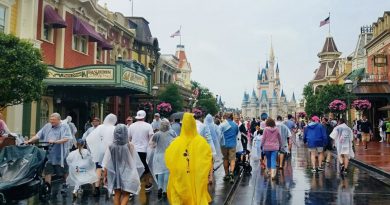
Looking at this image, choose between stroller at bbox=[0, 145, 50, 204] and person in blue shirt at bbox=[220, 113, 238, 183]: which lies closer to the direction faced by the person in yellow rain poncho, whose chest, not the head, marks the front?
the person in blue shirt

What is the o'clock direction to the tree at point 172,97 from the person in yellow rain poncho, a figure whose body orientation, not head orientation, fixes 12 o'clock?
The tree is roughly at 12 o'clock from the person in yellow rain poncho.

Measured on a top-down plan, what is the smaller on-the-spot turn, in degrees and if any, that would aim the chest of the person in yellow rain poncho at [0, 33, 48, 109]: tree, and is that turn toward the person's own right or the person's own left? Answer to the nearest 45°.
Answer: approximately 45° to the person's own left

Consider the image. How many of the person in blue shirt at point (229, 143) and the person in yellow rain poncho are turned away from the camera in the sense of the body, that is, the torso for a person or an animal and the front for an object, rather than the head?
2

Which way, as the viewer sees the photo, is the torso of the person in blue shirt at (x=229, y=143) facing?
away from the camera

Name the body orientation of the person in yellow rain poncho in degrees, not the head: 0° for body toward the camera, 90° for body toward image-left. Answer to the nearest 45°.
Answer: approximately 180°

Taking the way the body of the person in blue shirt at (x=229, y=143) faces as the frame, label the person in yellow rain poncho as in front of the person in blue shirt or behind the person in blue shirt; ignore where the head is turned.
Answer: behind

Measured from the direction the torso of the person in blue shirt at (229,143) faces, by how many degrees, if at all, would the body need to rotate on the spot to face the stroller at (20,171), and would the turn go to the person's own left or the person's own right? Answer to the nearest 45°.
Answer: approximately 135° to the person's own left

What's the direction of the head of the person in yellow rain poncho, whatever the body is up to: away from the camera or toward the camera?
away from the camera
